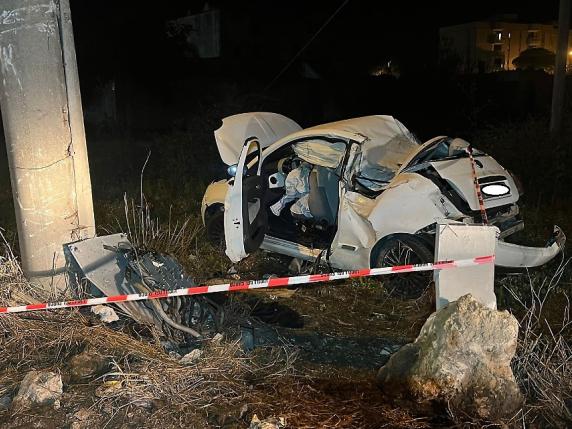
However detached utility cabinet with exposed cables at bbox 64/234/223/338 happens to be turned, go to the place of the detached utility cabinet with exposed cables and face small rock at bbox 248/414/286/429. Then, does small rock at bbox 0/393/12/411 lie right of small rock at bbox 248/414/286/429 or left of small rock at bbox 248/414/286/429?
right

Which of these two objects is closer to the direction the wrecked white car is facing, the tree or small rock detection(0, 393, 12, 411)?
the tree
